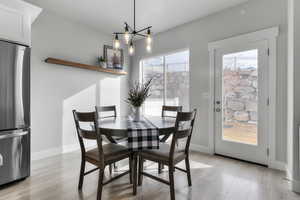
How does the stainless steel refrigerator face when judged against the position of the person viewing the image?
facing the viewer and to the right of the viewer

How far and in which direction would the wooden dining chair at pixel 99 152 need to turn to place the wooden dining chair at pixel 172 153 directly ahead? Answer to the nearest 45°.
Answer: approximately 45° to its right

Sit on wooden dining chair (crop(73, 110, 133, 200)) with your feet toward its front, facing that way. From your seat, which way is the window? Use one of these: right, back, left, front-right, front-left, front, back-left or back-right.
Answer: front

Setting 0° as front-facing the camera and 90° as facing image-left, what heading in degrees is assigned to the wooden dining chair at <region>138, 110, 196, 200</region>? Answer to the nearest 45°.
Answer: approximately 135°

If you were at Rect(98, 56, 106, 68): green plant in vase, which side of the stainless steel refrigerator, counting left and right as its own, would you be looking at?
left

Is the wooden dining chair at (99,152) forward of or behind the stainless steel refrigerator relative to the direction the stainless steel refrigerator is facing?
forward

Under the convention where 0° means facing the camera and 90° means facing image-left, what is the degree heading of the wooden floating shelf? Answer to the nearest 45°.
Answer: approximately 315°

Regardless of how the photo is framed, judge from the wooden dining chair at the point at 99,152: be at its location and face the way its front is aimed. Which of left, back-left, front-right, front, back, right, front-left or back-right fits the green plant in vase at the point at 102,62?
front-left

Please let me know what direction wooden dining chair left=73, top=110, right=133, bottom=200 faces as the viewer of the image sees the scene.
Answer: facing away from the viewer and to the right of the viewer

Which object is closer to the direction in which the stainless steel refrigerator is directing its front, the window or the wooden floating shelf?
the window

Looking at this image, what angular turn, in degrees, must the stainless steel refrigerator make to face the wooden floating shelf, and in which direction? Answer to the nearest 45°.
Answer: approximately 90° to its left

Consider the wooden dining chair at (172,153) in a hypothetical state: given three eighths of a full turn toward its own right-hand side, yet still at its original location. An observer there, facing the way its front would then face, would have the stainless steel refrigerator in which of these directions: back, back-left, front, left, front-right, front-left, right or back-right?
back

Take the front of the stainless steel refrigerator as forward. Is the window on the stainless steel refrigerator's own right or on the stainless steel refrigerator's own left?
on the stainless steel refrigerator's own left

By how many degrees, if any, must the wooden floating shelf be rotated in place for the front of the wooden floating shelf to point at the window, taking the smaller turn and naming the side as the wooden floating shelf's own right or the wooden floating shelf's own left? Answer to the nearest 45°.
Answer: approximately 45° to the wooden floating shelf's own left

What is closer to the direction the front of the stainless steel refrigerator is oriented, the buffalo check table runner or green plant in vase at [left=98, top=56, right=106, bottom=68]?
the buffalo check table runner
